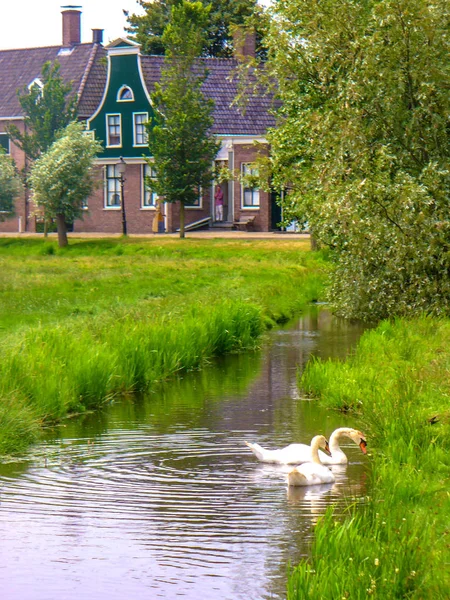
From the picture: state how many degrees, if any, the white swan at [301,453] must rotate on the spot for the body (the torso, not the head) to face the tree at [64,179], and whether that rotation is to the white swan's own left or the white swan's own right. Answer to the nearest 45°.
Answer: approximately 90° to the white swan's own left

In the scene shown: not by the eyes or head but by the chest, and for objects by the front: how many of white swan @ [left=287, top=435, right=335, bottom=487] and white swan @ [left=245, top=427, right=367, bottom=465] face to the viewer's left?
0

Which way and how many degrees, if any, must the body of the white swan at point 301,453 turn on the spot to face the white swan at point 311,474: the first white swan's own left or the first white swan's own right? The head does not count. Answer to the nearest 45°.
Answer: approximately 90° to the first white swan's own right

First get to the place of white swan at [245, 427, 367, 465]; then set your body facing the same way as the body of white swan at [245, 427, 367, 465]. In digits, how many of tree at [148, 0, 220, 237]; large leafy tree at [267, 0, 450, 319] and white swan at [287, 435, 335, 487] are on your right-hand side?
1

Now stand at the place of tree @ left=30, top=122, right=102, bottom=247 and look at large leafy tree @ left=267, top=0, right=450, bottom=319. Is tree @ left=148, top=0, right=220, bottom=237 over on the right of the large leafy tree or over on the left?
left

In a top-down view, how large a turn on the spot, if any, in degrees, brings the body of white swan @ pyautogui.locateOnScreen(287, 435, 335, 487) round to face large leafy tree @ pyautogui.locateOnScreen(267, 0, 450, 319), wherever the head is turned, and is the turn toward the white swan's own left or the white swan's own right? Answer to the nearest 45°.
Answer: approximately 45° to the white swan's own left

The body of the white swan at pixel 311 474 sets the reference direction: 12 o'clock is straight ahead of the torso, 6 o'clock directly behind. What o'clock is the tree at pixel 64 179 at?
The tree is roughly at 10 o'clock from the white swan.

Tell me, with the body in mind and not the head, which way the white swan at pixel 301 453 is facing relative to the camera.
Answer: to the viewer's right

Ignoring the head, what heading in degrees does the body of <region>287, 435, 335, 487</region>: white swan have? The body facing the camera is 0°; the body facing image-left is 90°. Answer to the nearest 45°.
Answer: approximately 225°
